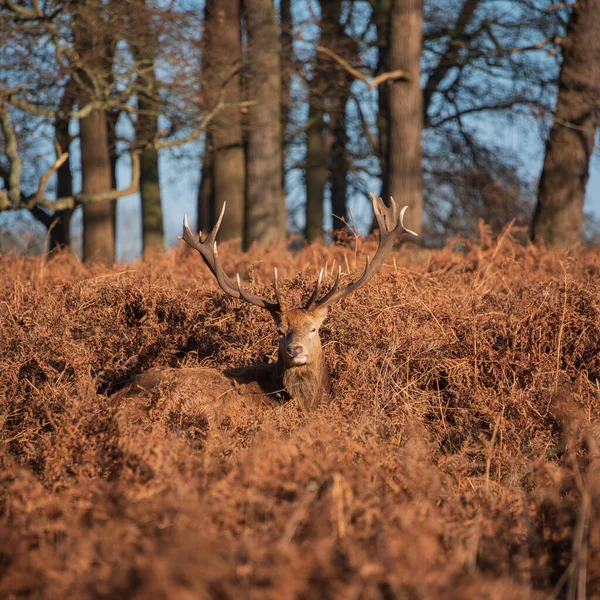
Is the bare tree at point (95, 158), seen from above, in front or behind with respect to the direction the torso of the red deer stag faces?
behind

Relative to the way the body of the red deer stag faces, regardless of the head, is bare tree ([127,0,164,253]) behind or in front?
behind
